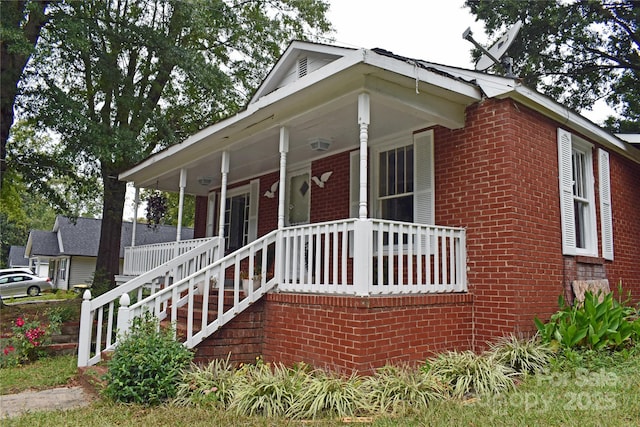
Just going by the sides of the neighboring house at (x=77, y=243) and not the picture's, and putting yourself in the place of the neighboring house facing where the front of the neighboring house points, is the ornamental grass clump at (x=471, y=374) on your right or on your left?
on your left

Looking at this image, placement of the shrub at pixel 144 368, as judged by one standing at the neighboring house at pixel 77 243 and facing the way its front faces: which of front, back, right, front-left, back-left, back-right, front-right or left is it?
front-left

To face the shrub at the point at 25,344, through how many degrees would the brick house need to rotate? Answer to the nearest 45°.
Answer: approximately 45° to its right

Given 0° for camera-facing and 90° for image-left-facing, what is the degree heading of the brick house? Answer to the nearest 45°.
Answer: approximately 45°

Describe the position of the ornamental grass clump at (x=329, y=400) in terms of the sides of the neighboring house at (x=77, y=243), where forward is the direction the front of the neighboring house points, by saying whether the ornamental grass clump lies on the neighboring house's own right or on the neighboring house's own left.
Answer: on the neighboring house's own left

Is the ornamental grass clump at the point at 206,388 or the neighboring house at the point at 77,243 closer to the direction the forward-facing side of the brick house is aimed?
the ornamental grass clump

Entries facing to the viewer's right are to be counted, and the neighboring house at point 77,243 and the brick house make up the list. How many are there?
0

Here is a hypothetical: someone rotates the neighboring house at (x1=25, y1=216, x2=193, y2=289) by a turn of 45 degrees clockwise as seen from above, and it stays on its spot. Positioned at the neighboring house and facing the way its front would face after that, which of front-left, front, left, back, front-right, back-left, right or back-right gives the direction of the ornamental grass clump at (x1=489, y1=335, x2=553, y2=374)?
left

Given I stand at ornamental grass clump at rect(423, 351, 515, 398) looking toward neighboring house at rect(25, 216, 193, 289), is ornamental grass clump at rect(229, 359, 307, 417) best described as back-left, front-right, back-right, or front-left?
front-left

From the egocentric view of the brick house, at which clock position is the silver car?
The silver car is roughly at 3 o'clock from the brick house.

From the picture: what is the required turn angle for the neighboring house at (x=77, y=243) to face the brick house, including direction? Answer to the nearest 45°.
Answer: approximately 45° to its left

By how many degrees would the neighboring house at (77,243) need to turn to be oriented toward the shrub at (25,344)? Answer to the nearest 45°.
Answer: approximately 45° to its left

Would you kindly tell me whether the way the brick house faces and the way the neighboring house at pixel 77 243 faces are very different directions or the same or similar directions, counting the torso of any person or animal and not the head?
same or similar directions

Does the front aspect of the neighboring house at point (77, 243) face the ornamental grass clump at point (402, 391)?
no

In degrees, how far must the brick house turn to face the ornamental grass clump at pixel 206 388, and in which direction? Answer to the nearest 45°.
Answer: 0° — it already faces it

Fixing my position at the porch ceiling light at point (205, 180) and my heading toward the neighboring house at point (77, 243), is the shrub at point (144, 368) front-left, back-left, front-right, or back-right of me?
back-left
